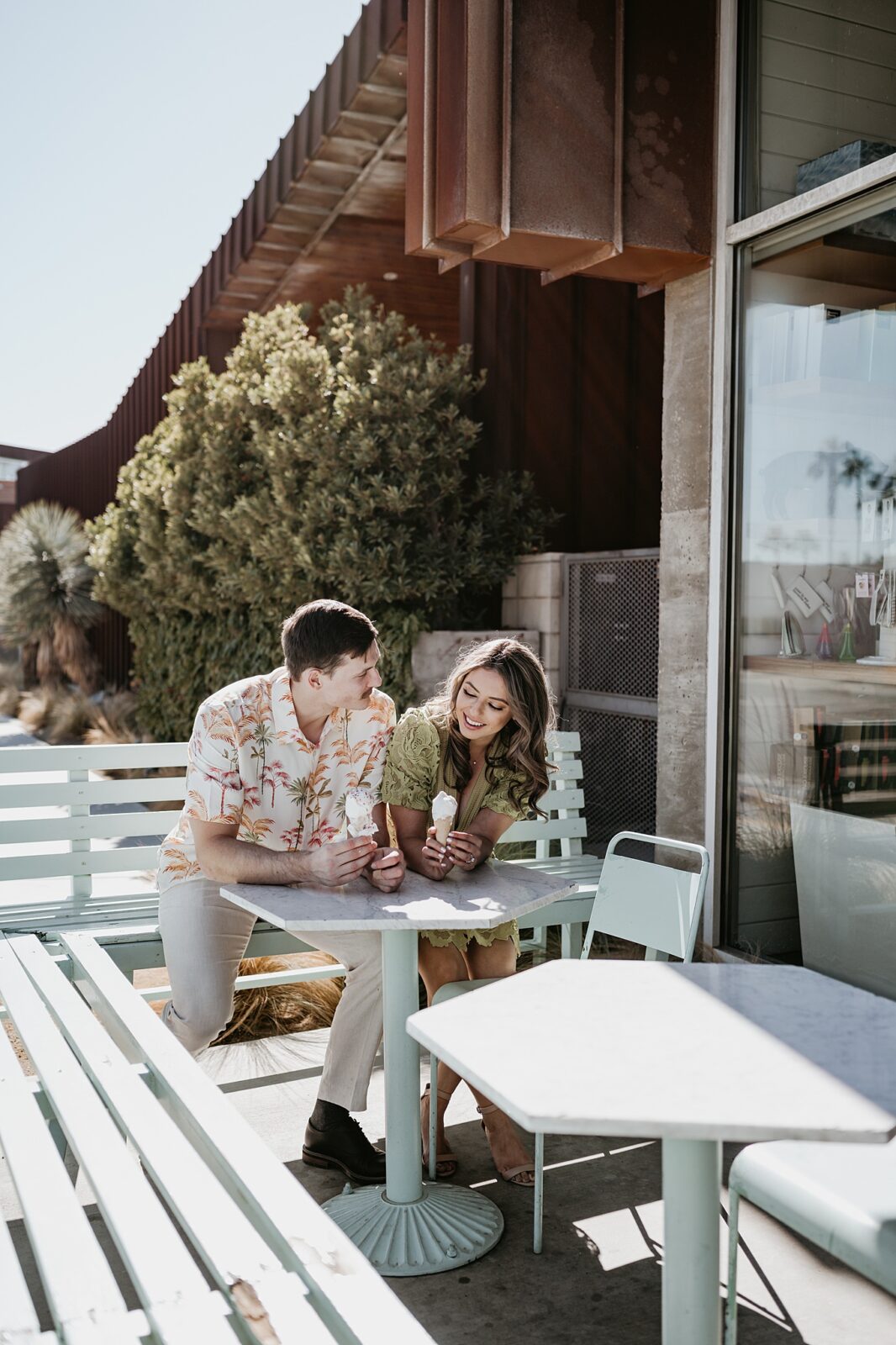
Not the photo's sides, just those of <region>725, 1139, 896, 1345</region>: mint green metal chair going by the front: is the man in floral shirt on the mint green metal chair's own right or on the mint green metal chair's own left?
on the mint green metal chair's own right

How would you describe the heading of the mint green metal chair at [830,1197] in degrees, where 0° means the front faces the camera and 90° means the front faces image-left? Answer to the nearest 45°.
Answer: approximately 45°

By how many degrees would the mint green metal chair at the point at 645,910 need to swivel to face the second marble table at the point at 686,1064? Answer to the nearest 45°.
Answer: approximately 45° to its left

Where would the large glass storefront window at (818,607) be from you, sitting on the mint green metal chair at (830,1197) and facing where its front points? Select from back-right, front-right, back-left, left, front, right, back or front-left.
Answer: back-right

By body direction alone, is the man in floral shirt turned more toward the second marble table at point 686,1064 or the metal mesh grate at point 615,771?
the second marble table

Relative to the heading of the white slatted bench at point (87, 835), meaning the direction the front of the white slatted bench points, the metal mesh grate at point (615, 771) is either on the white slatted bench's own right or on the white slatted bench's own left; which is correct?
on the white slatted bench's own left

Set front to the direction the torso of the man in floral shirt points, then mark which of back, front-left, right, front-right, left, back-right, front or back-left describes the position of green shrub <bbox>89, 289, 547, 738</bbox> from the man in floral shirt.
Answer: back-left

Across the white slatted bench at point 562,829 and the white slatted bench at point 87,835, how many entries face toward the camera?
2

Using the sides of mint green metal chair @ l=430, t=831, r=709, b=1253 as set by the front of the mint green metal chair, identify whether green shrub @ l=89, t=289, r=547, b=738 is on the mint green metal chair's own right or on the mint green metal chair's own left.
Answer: on the mint green metal chair's own right
